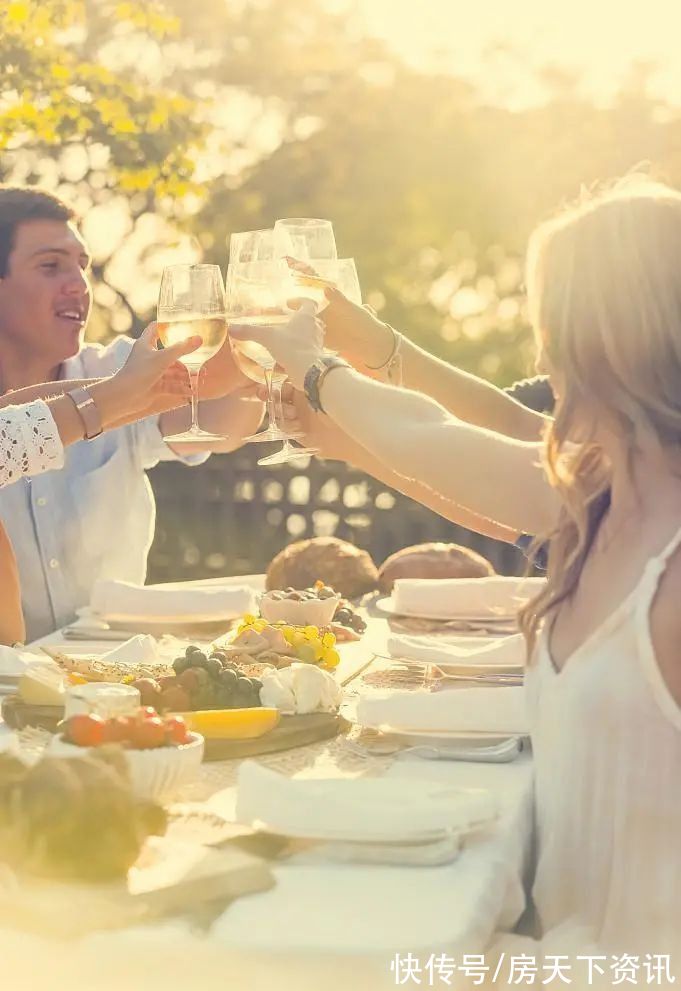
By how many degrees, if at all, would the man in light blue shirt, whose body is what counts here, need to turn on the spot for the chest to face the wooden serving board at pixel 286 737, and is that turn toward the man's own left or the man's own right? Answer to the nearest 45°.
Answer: approximately 45° to the man's own right

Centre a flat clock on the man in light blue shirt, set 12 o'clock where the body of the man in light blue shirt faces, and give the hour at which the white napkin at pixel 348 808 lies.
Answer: The white napkin is roughly at 1 o'clock from the man in light blue shirt.

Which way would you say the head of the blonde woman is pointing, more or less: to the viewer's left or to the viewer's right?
to the viewer's left

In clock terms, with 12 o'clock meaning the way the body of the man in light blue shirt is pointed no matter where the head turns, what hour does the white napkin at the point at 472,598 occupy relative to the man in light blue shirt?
The white napkin is roughly at 12 o'clock from the man in light blue shirt.

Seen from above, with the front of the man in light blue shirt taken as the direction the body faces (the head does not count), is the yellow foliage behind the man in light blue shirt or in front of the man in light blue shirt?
behind

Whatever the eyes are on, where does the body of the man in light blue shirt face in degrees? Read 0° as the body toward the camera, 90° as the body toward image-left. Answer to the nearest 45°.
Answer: approximately 315°

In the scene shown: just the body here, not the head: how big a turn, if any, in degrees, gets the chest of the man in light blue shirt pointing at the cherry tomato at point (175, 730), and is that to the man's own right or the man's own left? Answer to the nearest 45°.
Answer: approximately 45° to the man's own right

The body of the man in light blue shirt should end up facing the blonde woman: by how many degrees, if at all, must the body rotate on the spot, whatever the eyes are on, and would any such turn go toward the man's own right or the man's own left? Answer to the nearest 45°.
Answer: approximately 45° to the man's own right
